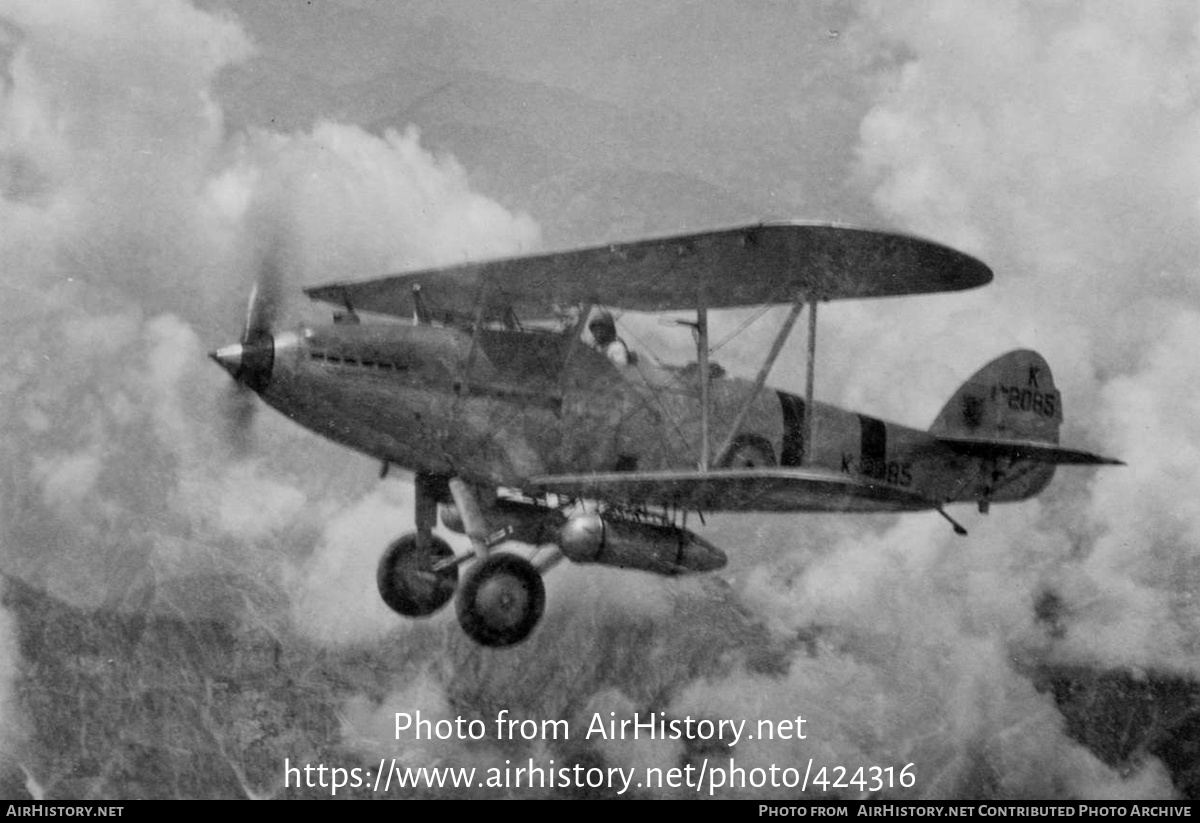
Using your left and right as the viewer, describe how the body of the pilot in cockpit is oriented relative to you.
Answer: facing to the left of the viewer
